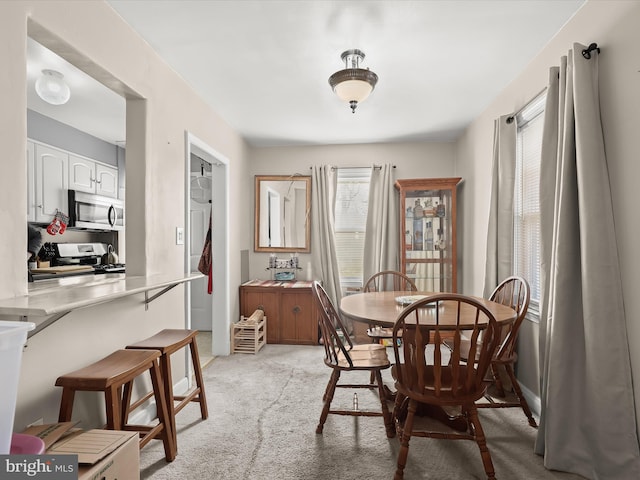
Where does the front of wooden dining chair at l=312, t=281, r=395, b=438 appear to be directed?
to the viewer's right

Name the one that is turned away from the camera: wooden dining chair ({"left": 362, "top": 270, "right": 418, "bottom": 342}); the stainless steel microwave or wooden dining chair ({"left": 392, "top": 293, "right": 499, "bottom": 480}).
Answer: wooden dining chair ({"left": 392, "top": 293, "right": 499, "bottom": 480})

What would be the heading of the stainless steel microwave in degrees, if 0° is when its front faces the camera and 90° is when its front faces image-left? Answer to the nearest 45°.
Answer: approximately 315°

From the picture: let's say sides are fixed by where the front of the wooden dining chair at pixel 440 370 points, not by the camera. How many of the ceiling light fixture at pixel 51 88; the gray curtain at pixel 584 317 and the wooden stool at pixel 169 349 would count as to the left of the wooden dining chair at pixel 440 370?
2

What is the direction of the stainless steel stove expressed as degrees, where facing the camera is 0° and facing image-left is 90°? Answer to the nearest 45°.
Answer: approximately 315°

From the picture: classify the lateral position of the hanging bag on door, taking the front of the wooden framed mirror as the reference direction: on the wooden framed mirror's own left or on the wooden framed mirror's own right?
on the wooden framed mirror's own right

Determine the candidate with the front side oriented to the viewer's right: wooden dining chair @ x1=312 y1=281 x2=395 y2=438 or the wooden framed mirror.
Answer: the wooden dining chair

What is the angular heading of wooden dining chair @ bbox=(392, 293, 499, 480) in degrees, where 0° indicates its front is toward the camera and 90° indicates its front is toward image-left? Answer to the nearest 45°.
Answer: approximately 180°

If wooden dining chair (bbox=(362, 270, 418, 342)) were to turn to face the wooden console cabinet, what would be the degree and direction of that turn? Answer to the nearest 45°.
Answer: approximately 90° to its right

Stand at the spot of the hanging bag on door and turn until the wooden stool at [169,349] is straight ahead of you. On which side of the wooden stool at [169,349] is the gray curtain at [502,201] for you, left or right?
left

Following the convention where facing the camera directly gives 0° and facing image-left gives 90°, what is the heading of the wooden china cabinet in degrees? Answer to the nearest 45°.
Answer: approximately 0°
